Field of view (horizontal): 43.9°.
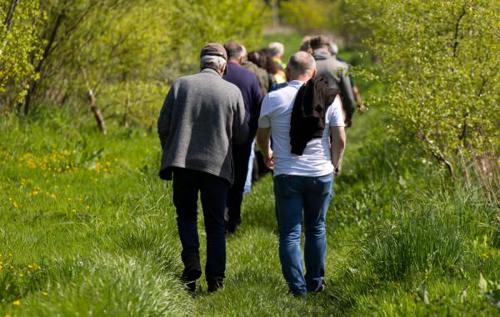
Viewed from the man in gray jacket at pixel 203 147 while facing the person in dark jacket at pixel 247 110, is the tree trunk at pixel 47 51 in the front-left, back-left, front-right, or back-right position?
front-left

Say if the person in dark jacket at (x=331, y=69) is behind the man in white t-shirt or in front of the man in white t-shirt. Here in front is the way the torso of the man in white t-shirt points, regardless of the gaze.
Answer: in front

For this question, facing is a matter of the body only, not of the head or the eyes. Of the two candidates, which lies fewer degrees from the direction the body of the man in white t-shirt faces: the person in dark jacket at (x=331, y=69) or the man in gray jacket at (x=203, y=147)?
the person in dark jacket

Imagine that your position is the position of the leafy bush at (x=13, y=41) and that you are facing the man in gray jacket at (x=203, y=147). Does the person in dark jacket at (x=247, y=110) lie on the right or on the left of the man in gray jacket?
left

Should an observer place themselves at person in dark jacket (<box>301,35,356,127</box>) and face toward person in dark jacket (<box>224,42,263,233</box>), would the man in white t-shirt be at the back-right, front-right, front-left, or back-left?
front-left

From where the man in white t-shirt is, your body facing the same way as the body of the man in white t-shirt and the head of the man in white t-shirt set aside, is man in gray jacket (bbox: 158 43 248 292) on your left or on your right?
on your left

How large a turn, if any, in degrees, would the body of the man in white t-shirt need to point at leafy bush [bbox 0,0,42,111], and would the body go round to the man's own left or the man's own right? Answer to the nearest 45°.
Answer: approximately 45° to the man's own left

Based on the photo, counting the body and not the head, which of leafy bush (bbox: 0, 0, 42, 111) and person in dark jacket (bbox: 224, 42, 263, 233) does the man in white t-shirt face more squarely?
the person in dark jacket

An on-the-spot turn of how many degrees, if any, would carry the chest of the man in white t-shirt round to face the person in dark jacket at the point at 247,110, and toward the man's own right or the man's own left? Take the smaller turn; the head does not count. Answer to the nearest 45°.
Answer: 0° — they already face them

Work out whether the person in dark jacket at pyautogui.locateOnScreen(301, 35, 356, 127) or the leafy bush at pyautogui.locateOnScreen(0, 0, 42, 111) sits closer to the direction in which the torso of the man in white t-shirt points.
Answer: the person in dark jacket

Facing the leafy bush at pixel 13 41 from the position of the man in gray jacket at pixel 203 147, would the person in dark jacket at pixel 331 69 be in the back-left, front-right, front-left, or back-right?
front-right

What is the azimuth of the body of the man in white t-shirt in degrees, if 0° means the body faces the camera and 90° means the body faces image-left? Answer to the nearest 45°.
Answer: approximately 180°
